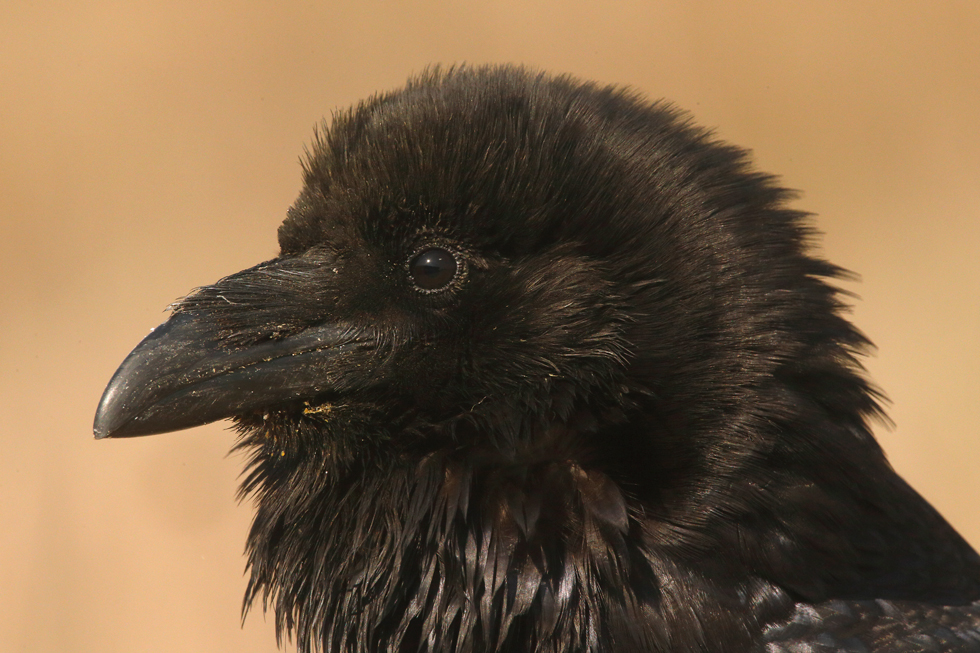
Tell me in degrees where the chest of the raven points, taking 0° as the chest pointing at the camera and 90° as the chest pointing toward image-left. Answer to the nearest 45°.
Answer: approximately 90°
